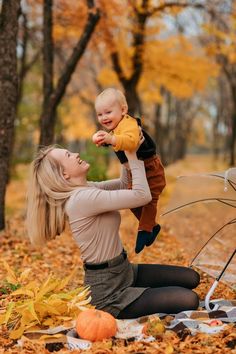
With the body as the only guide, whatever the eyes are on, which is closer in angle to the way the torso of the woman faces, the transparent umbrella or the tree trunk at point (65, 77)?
the transparent umbrella

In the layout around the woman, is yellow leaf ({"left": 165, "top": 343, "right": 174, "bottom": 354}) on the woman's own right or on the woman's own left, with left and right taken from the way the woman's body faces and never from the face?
on the woman's own right

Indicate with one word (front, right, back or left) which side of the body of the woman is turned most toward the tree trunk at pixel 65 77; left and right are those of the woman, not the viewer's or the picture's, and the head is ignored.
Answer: left

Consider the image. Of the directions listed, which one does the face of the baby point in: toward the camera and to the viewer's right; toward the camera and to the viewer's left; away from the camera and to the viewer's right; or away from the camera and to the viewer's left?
toward the camera and to the viewer's left

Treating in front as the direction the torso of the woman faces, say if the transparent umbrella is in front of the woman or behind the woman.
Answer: in front

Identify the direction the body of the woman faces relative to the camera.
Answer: to the viewer's right

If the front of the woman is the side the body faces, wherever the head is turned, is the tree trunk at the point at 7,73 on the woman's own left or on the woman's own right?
on the woman's own left

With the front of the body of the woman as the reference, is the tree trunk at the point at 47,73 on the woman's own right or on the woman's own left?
on the woman's own left
